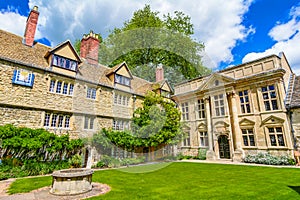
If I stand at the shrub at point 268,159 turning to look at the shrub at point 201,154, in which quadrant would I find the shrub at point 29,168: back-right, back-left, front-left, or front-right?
front-left

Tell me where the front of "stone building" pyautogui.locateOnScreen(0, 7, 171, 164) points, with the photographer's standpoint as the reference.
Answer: facing the viewer and to the right of the viewer

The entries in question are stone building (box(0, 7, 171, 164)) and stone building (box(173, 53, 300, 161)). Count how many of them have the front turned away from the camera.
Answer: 0

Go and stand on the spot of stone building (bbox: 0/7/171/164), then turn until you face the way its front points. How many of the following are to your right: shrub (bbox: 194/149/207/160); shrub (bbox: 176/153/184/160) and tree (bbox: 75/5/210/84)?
0

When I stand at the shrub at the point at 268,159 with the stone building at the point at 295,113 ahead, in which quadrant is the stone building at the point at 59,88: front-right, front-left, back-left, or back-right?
back-right

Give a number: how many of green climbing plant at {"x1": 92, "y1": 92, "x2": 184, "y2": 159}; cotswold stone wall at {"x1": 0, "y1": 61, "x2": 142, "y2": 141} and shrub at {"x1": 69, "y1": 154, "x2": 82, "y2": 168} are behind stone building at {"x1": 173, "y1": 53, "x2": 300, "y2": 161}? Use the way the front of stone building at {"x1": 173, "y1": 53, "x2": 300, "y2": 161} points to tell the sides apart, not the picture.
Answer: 0

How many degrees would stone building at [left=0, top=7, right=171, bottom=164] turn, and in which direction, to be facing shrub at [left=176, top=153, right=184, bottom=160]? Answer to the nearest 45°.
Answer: approximately 45° to its left

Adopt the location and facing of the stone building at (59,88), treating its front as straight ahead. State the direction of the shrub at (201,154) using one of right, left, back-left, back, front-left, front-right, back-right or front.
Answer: front-left

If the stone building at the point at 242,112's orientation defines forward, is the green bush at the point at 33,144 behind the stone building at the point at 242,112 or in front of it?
in front

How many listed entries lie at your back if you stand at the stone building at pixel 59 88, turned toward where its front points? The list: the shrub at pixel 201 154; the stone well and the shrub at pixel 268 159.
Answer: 0

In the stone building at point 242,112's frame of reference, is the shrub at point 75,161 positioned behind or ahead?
ahead

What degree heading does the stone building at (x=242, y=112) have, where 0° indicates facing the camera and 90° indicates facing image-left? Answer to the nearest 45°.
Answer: approximately 45°

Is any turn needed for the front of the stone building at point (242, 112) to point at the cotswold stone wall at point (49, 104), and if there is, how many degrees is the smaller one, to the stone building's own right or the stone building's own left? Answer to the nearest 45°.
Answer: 0° — it already faces it

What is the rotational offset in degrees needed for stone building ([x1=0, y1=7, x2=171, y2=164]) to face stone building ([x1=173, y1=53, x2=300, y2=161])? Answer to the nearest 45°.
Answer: approximately 45° to its left

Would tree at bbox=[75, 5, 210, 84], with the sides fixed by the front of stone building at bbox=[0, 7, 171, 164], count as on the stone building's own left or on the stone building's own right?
on the stone building's own left

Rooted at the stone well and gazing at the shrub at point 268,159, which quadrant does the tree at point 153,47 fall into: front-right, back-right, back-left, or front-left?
front-left
